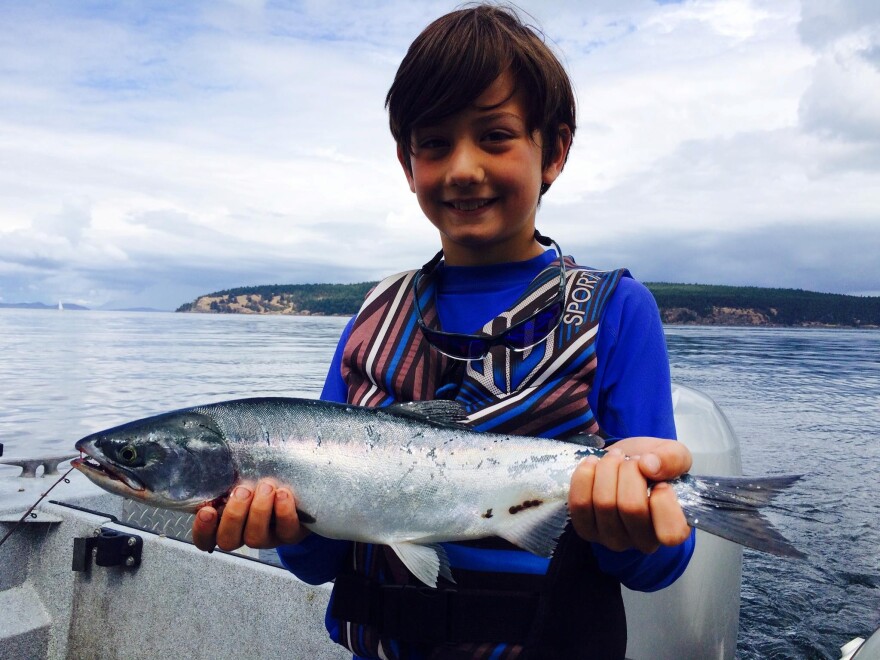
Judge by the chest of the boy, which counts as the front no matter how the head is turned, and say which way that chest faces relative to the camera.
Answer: toward the camera
